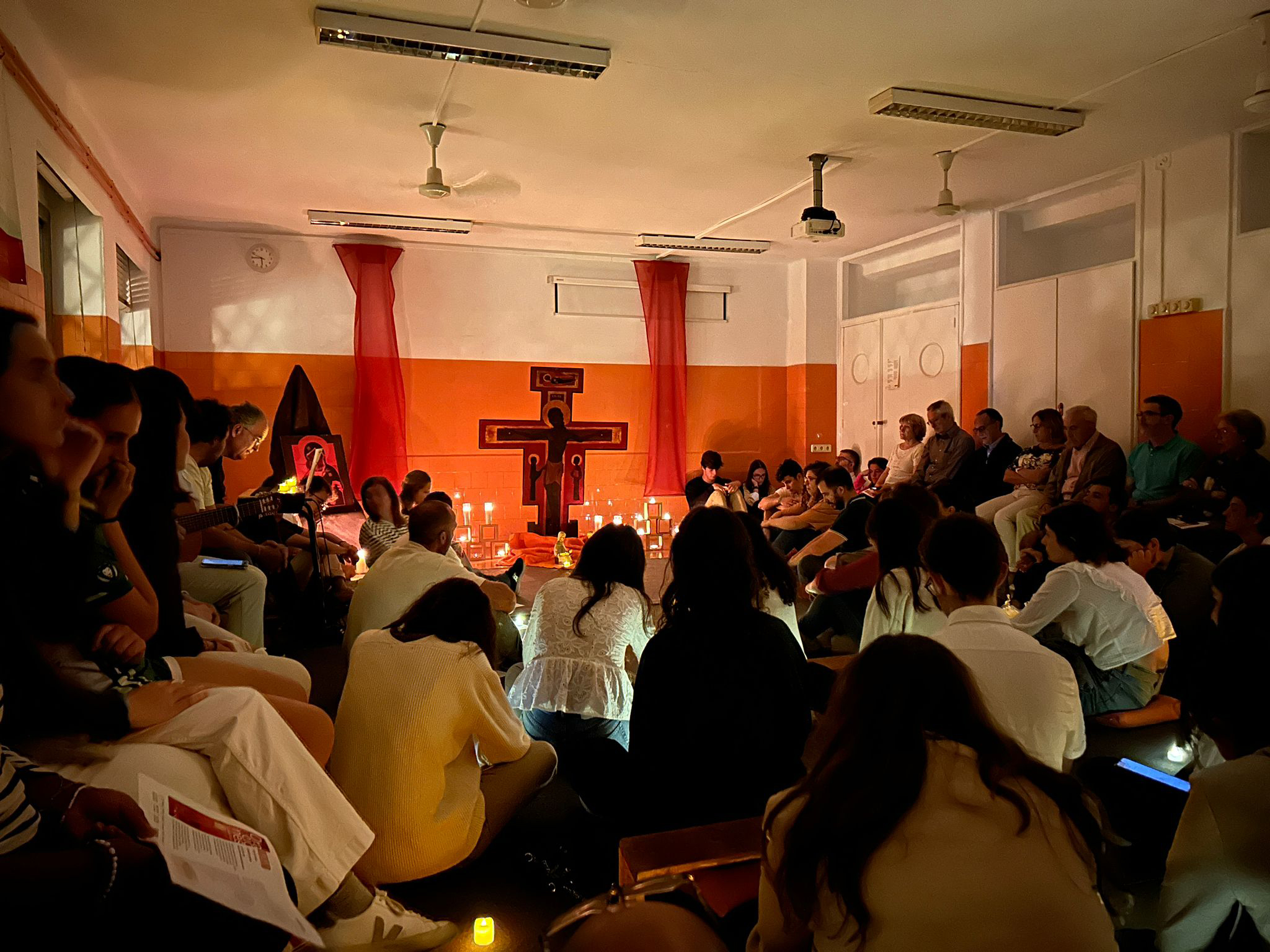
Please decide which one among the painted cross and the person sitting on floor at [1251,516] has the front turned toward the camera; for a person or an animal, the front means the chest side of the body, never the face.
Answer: the painted cross

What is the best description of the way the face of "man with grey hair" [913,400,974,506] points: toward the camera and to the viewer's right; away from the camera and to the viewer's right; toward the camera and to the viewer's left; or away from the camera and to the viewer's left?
toward the camera and to the viewer's left

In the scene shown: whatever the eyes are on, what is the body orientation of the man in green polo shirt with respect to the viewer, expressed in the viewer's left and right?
facing the viewer and to the left of the viewer

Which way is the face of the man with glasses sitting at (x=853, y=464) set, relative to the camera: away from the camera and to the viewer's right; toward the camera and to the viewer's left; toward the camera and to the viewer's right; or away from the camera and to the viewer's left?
toward the camera and to the viewer's left

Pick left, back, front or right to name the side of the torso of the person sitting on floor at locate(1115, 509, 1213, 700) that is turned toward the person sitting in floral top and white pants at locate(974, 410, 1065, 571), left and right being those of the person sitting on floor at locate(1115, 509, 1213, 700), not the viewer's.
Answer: right

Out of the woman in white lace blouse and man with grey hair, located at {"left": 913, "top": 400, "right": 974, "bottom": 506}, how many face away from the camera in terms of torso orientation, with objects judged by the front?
1

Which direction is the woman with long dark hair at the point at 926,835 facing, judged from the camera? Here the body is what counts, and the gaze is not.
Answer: away from the camera

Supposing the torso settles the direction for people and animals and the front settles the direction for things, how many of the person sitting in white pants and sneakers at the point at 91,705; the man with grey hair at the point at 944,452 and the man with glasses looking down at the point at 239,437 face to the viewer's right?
2

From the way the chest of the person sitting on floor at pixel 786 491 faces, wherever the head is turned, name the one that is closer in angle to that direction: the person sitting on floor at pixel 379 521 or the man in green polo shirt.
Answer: the person sitting on floor

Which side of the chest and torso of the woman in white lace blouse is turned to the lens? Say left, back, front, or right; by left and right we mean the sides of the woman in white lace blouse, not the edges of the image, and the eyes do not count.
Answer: back

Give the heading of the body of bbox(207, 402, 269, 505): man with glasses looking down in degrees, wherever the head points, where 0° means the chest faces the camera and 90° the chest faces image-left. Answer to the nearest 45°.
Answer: approximately 270°

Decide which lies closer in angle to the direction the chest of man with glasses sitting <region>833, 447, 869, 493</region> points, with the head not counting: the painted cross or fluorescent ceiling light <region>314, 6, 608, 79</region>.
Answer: the painted cross

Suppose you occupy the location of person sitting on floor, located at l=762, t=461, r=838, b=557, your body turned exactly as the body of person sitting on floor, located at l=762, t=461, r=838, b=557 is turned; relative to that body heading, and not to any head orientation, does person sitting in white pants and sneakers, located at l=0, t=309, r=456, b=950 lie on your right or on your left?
on your left

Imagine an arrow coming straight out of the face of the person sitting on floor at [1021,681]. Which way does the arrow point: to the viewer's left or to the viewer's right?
to the viewer's left

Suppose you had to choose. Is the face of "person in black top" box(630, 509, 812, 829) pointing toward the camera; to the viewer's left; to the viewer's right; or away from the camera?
away from the camera

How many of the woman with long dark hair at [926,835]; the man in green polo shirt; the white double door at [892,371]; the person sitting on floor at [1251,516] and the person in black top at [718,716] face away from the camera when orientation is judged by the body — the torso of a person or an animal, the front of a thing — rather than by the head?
2

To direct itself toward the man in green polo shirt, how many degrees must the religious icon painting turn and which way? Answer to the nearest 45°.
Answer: approximately 45° to its left

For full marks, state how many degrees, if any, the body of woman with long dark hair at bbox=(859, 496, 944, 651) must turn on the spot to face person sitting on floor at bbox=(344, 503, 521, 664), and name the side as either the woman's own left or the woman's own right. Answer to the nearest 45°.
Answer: approximately 90° to the woman's own left

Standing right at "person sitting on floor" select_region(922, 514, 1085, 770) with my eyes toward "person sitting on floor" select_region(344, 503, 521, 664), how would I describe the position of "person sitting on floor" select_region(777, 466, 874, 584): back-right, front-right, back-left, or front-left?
front-right

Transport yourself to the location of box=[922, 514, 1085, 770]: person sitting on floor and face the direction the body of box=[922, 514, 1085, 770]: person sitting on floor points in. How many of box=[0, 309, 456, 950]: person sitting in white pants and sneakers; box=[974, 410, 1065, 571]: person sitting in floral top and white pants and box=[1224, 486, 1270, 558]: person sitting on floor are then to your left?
1

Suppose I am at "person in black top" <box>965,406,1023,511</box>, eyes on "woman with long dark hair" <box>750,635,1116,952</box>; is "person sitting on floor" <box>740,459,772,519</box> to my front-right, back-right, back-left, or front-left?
back-right
